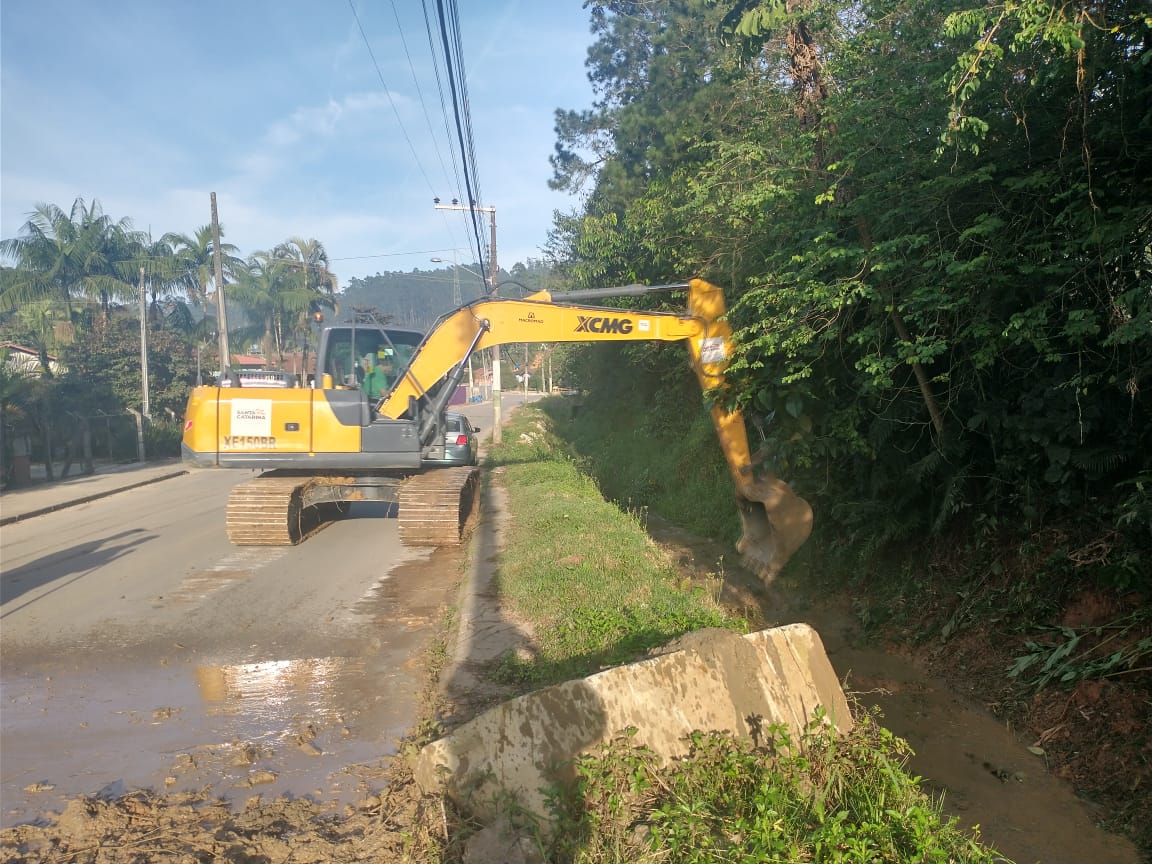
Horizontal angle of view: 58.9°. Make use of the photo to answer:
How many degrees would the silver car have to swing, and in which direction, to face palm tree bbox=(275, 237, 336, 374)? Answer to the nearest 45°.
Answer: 0° — it already faces it

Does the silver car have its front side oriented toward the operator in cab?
no

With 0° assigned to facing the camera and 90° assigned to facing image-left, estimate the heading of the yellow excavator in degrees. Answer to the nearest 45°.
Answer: approximately 270°

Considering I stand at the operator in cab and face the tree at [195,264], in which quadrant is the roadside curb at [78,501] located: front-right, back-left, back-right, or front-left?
front-left

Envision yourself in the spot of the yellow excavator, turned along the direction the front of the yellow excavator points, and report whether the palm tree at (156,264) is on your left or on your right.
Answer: on your left

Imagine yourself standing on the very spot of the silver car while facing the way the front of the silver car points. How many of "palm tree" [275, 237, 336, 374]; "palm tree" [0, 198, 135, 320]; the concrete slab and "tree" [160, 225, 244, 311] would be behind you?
1

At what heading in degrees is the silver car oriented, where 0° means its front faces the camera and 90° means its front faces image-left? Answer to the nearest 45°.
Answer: approximately 180°

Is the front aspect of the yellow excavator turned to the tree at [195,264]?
no

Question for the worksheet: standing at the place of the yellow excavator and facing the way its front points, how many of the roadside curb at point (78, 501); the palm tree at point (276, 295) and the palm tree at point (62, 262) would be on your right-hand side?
0

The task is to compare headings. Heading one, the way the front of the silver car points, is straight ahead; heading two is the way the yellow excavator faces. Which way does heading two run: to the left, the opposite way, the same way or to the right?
to the right

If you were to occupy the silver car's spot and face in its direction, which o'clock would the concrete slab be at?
The concrete slab is roughly at 6 o'clock from the silver car.

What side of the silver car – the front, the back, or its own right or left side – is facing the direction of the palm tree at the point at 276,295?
front

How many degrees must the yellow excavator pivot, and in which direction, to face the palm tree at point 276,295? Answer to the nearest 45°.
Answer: approximately 90° to its left
